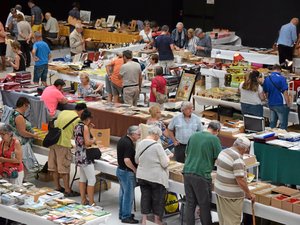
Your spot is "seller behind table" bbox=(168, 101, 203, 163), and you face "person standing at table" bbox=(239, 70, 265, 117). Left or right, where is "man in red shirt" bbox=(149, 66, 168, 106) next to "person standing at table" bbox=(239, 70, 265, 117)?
left

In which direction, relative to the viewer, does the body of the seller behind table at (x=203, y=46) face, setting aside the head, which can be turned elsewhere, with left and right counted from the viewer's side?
facing the viewer and to the left of the viewer

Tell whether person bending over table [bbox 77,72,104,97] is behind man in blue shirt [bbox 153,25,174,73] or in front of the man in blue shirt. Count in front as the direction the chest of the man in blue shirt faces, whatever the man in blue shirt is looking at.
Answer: behind

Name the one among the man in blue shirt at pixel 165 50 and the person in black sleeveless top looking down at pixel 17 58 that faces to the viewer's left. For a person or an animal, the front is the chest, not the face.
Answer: the person in black sleeveless top looking down

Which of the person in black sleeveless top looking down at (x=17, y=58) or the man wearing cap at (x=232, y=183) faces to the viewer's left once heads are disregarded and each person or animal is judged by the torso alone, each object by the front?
the person in black sleeveless top looking down

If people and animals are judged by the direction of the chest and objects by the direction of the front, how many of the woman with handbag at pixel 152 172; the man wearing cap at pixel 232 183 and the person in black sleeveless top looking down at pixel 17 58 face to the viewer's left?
1

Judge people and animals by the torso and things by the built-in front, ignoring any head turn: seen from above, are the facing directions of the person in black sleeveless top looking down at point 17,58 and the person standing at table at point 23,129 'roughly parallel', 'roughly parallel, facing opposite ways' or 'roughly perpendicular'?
roughly parallel, facing opposite ways

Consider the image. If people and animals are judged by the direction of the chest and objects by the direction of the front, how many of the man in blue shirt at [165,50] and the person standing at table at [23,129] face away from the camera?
1

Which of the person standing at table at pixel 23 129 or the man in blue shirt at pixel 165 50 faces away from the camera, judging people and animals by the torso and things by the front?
the man in blue shirt

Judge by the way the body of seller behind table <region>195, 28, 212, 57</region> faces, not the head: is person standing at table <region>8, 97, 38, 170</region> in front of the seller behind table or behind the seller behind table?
in front

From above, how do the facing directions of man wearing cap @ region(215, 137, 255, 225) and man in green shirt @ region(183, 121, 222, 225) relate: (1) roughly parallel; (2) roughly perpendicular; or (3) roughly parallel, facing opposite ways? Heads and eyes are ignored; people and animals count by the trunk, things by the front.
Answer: roughly parallel

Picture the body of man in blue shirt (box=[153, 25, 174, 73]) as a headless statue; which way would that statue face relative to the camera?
away from the camera

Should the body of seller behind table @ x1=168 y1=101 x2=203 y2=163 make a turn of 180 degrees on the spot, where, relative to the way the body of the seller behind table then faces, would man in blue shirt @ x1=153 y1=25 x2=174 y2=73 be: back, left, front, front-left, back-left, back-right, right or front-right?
front

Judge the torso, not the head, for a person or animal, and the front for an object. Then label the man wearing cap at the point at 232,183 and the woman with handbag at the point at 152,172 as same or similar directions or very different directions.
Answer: same or similar directions

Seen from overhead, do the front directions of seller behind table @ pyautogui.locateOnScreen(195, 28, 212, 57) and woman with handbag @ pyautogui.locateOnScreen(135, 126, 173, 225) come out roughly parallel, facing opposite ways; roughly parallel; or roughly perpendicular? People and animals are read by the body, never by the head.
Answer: roughly parallel, facing opposite ways
